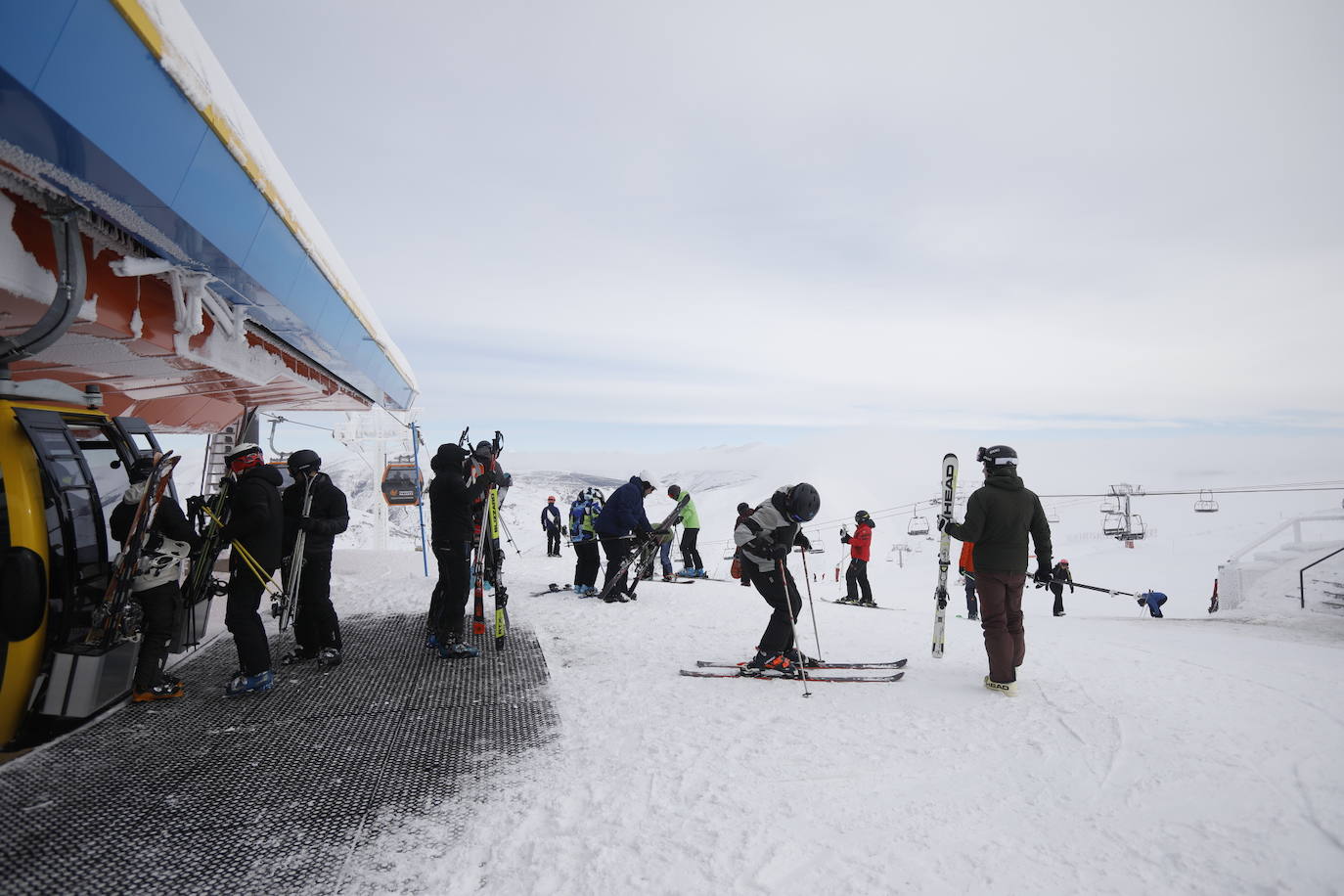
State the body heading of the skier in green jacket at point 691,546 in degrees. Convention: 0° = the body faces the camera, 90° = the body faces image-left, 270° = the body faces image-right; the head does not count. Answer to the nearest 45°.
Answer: approximately 90°

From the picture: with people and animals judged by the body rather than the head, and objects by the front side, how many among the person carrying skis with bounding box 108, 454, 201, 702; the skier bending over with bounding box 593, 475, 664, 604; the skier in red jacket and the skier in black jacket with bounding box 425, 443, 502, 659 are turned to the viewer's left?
2

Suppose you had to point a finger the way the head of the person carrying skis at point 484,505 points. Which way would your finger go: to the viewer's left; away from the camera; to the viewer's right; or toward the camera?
away from the camera

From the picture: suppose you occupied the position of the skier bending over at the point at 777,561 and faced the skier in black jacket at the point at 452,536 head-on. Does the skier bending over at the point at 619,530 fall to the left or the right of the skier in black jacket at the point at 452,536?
right

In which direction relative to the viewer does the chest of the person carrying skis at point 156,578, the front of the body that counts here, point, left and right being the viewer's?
facing to the left of the viewer

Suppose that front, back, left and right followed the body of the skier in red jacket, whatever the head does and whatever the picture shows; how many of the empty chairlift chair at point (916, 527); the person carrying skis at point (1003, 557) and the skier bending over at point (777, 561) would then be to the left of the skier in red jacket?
2

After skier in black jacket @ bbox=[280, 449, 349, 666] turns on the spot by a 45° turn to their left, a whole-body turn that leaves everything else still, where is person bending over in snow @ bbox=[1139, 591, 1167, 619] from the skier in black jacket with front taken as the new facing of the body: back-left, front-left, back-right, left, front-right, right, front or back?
left

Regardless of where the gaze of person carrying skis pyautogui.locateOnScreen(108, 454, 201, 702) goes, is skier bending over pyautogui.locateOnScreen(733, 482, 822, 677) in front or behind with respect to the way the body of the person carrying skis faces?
behind
